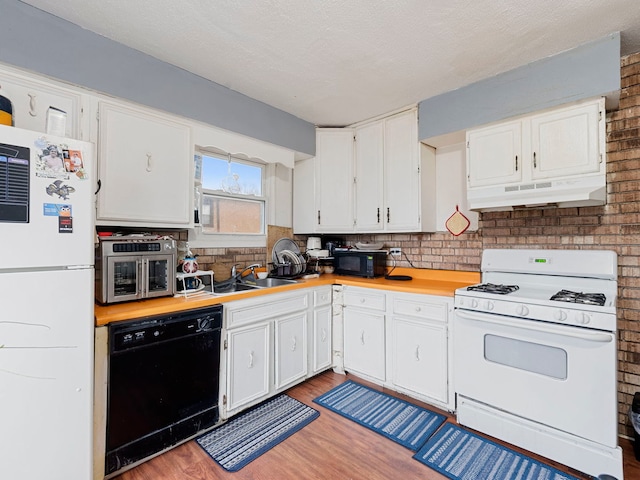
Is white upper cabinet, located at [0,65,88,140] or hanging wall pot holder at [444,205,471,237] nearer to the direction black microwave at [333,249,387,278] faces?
the white upper cabinet

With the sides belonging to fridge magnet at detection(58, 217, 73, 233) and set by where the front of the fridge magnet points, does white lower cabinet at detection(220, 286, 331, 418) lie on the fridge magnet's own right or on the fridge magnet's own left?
on the fridge magnet's own left

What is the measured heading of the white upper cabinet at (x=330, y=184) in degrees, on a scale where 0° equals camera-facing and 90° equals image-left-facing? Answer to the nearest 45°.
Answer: approximately 315°

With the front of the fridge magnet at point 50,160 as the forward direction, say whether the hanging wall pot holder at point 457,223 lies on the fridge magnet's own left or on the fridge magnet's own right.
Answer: on the fridge magnet's own left

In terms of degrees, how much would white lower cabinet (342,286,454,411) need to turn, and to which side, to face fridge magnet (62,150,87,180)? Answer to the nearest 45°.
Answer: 0° — it already faces it

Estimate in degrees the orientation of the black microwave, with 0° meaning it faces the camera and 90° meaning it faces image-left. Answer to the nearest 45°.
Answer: approximately 45°
